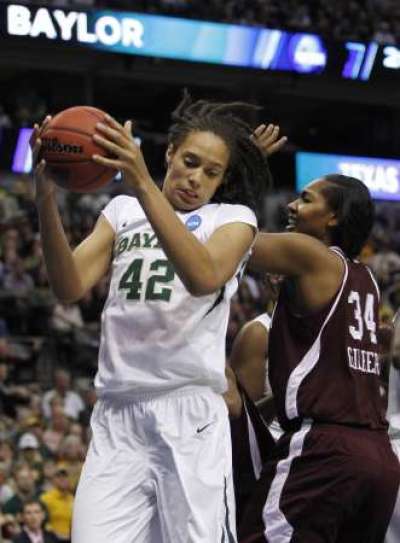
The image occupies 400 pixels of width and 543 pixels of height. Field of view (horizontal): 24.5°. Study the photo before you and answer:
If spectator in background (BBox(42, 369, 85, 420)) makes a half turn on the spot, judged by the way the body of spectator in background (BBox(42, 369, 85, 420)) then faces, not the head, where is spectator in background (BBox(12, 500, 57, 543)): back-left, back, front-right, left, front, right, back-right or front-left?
back

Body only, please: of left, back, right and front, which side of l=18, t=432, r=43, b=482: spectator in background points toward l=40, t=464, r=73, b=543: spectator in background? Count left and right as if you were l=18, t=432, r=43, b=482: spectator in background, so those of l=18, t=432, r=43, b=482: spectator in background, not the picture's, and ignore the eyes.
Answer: front

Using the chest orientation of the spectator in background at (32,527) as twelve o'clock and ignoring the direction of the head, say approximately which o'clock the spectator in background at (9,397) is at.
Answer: the spectator in background at (9,397) is roughly at 6 o'clock from the spectator in background at (32,527).

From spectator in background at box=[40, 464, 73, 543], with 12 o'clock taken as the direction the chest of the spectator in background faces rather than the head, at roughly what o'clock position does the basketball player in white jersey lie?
The basketball player in white jersey is roughly at 12 o'clock from the spectator in background.

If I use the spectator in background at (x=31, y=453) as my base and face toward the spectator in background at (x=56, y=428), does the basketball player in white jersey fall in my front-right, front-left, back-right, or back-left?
back-right

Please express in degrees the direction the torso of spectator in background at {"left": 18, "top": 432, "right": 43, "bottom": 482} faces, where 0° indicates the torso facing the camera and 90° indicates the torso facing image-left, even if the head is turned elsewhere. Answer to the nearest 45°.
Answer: approximately 0°

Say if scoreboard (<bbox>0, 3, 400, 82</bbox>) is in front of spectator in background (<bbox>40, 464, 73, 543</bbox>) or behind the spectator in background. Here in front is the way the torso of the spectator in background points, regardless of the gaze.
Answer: behind

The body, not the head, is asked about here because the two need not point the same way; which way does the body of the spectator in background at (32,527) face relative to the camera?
toward the camera

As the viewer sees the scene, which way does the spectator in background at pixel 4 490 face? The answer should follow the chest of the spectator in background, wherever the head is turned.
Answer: toward the camera

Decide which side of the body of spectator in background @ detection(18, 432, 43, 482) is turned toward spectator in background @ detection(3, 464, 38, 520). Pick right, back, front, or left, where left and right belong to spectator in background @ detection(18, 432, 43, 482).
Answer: front

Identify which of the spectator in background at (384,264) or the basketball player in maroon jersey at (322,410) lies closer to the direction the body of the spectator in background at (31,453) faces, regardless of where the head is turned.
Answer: the basketball player in maroon jersey

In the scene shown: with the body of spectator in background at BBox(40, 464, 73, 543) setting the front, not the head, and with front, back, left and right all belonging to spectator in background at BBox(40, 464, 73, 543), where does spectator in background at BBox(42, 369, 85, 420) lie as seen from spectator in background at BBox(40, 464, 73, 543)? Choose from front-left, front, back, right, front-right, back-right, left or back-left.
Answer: back

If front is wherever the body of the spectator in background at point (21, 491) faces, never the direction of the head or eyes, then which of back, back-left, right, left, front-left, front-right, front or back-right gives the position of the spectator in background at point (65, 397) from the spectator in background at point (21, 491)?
back
